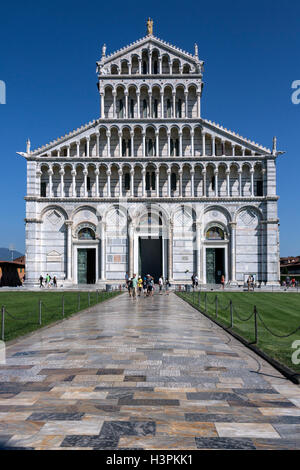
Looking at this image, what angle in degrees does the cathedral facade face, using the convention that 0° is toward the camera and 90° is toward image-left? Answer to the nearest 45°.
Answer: approximately 0°
